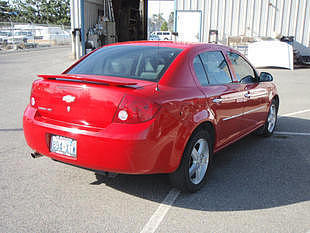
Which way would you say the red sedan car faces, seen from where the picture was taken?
facing away from the viewer and to the right of the viewer

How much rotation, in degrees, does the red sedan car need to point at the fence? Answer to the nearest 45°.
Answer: approximately 45° to its left
